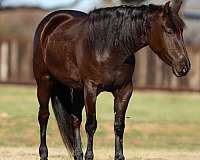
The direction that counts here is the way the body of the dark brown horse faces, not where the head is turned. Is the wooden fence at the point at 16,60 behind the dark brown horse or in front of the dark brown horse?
behind

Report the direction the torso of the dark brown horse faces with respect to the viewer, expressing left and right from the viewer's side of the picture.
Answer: facing the viewer and to the right of the viewer

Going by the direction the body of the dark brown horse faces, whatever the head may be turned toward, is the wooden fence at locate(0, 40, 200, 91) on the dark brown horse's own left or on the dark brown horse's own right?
on the dark brown horse's own left
